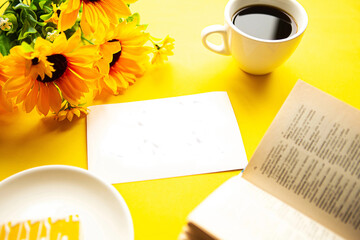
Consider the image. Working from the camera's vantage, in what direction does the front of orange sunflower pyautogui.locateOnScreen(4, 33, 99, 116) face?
facing the viewer

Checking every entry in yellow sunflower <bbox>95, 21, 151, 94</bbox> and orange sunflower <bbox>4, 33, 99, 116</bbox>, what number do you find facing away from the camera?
0

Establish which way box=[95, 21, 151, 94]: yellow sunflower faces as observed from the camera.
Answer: facing the viewer and to the right of the viewer
